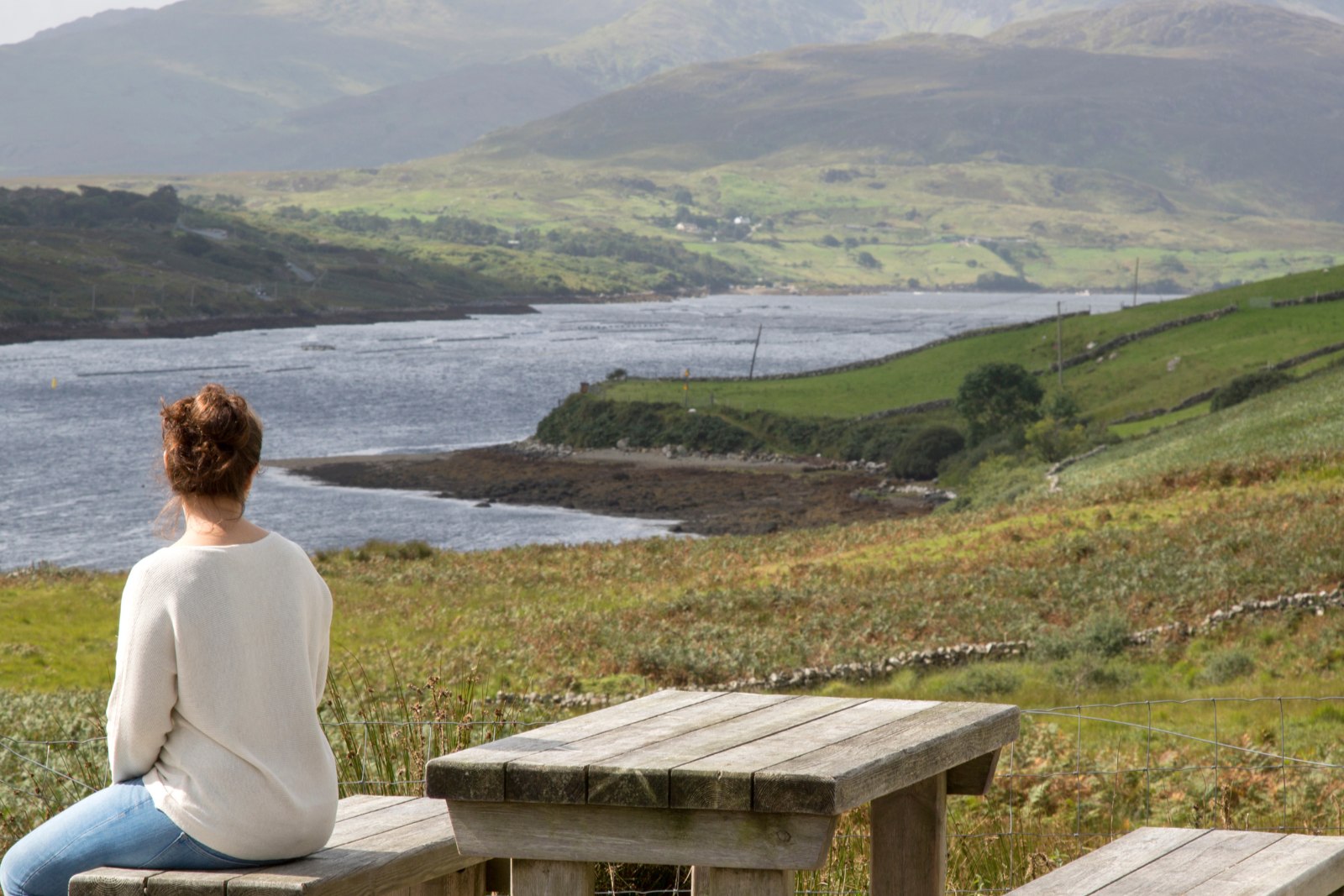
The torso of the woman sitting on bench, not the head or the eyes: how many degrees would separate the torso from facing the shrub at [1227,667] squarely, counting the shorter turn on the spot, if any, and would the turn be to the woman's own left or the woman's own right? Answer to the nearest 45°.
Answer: approximately 90° to the woman's own right

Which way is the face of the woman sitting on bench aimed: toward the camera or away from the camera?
away from the camera

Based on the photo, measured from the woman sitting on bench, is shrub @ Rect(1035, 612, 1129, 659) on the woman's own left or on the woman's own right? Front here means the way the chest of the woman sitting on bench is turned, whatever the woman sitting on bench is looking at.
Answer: on the woman's own right

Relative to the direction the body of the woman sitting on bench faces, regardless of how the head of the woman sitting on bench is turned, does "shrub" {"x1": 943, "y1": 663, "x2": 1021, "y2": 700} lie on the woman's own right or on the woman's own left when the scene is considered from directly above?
on the woman's own right

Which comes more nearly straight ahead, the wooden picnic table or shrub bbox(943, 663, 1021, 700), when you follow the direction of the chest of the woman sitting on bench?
the shrub

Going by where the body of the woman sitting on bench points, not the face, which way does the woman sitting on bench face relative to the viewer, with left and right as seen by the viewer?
facing away from the viewer and to the left of the viewer

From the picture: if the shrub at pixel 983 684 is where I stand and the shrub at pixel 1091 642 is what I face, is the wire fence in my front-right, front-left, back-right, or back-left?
back-right
